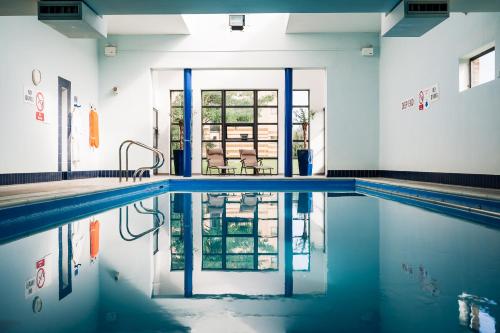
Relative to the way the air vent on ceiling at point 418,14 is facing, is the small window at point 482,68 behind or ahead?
behind

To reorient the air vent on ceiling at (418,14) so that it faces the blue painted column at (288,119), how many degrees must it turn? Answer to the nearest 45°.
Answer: approximately 135° to its right

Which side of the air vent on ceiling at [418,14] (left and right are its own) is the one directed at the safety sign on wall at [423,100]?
back

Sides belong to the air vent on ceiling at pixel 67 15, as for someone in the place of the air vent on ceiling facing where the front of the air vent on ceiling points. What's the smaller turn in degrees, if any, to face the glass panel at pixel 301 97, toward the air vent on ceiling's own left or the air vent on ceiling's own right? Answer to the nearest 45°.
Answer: approximately 135° to the air vent on ceiling's own left
